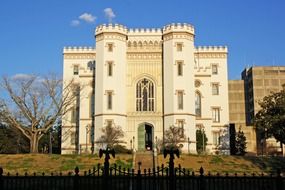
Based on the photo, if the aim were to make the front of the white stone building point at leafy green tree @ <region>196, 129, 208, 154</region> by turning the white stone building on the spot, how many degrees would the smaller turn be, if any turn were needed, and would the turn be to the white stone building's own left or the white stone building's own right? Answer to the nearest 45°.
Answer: approximately 90° to the white stone building's own left

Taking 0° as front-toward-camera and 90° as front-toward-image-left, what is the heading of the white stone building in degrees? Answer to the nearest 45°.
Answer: approximately 0°
